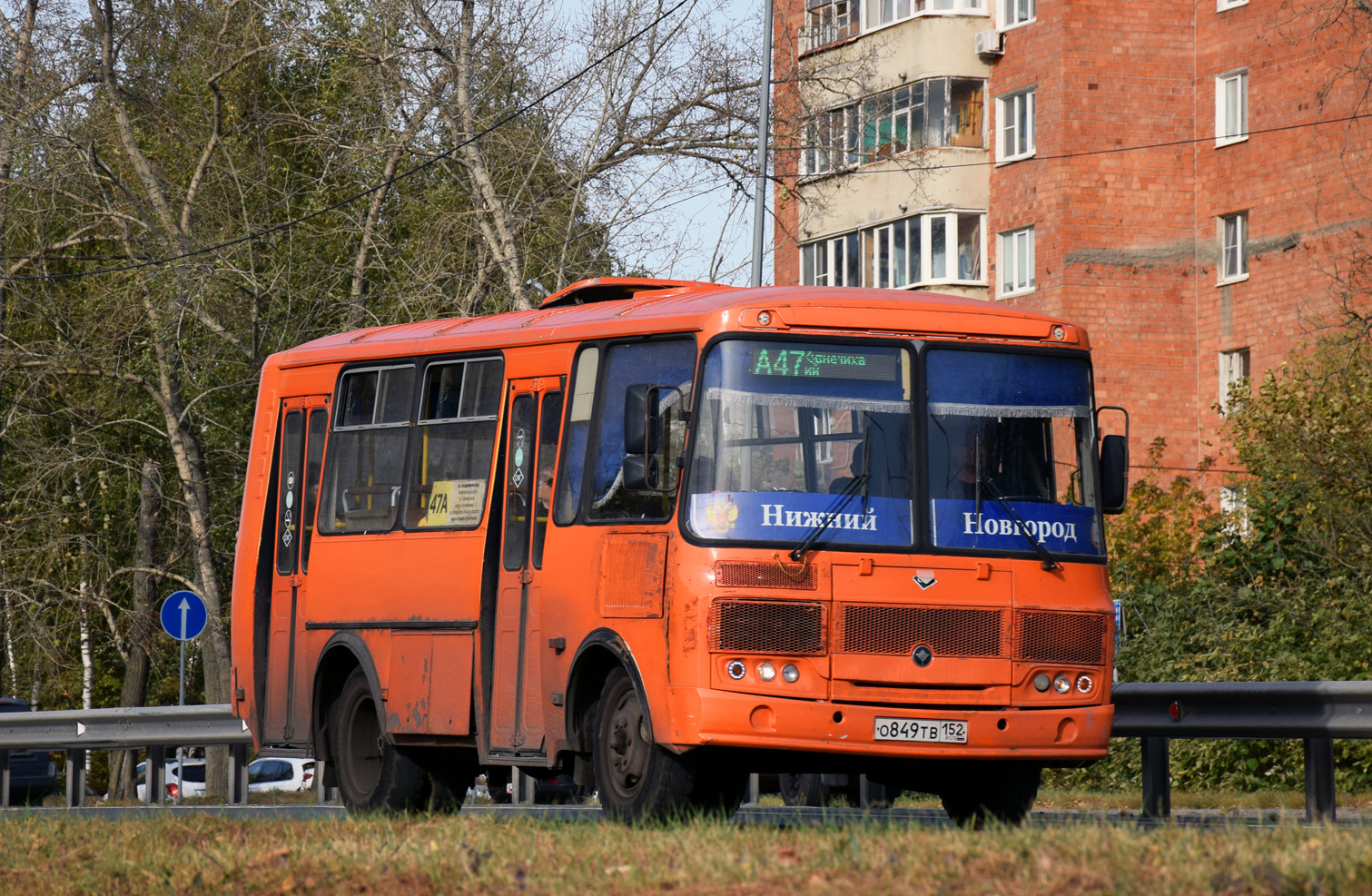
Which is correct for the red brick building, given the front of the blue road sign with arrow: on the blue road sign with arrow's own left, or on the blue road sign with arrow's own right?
on the blue road sign with arrow's own left

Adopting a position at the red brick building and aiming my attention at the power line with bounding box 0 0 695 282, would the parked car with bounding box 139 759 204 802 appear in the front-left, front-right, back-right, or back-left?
front-right

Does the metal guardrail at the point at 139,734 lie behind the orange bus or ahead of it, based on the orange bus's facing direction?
behind

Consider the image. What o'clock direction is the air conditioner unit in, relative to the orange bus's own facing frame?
The air conditioner unit is roughly at 8 o'clock from the orange bus.

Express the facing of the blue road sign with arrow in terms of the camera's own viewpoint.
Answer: facing the viewer

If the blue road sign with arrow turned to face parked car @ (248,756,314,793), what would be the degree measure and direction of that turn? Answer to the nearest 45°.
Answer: approximately 180°

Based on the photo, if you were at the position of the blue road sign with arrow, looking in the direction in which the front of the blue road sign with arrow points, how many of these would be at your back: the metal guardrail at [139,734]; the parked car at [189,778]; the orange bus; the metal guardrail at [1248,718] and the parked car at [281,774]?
2

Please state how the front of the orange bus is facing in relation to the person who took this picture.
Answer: facing the viewer and to the right of the viewer

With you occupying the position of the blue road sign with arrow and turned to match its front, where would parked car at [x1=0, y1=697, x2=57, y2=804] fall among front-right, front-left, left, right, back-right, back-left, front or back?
back-right

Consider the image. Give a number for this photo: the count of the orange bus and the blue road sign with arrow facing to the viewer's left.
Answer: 0

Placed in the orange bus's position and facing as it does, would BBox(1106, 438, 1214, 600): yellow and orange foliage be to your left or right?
on your left
